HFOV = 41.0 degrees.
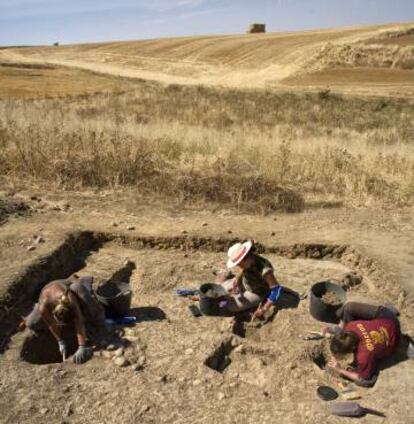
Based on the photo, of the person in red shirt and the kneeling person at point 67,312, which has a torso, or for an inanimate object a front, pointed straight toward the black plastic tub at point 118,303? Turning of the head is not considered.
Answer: the person in red shirt

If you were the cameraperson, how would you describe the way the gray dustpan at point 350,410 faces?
facing to the left of the viewer

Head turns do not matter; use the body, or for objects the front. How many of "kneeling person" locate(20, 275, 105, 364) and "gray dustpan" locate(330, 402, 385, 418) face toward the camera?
1

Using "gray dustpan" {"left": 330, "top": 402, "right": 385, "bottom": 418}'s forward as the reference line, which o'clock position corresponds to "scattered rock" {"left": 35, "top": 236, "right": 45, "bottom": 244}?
The scattered rock is roughly at 1 o'clock from the gray dustpan.

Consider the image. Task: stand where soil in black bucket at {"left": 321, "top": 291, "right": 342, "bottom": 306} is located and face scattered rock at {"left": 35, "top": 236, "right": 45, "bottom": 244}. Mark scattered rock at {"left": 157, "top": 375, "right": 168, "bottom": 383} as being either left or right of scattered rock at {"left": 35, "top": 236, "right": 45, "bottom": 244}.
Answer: left

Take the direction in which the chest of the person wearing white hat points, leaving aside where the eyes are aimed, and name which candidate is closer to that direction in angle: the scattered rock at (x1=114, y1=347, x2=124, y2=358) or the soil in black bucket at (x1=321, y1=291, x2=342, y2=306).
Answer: the scattered rock

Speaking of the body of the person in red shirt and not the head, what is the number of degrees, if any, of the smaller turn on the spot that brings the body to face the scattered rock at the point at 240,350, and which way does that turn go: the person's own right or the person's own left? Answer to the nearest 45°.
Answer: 0° — they already face it

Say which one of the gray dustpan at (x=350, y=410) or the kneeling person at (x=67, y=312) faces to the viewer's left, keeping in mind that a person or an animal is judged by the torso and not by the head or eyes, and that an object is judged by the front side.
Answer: the gray dustpan

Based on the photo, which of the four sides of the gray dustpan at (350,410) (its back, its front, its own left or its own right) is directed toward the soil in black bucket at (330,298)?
right

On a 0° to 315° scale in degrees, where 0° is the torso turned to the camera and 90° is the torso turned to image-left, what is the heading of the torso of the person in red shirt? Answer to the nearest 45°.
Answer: approximately 90°
